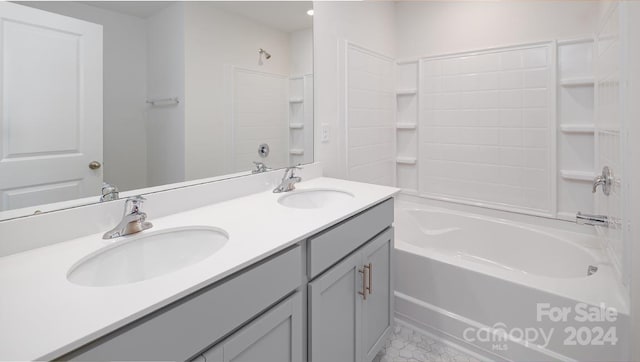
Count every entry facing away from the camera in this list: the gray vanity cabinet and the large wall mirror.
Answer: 0

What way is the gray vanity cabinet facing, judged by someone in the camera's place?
facing the viewer and to the right of the viewer

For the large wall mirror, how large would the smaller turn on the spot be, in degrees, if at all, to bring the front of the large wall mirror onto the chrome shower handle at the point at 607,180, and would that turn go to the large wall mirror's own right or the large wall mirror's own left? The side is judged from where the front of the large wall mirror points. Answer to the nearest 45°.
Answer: approximately 45° to the large wall mirror's own left

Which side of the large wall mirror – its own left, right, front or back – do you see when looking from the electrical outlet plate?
left

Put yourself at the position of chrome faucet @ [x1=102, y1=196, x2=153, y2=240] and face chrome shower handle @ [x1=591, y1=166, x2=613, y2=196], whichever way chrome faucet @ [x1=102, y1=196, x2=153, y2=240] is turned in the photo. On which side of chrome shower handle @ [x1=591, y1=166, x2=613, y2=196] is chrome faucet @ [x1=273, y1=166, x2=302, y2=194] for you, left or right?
left

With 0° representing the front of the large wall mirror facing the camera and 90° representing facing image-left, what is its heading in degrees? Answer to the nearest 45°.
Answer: approximately 315°
